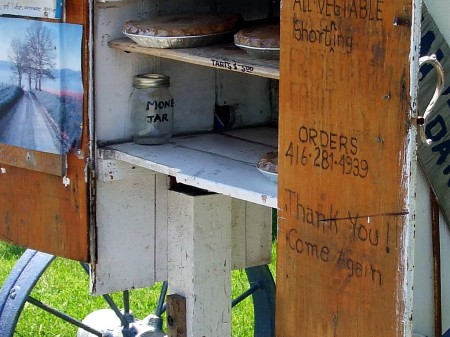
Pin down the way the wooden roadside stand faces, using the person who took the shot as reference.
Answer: facing the viewer and to the left of the viewer
